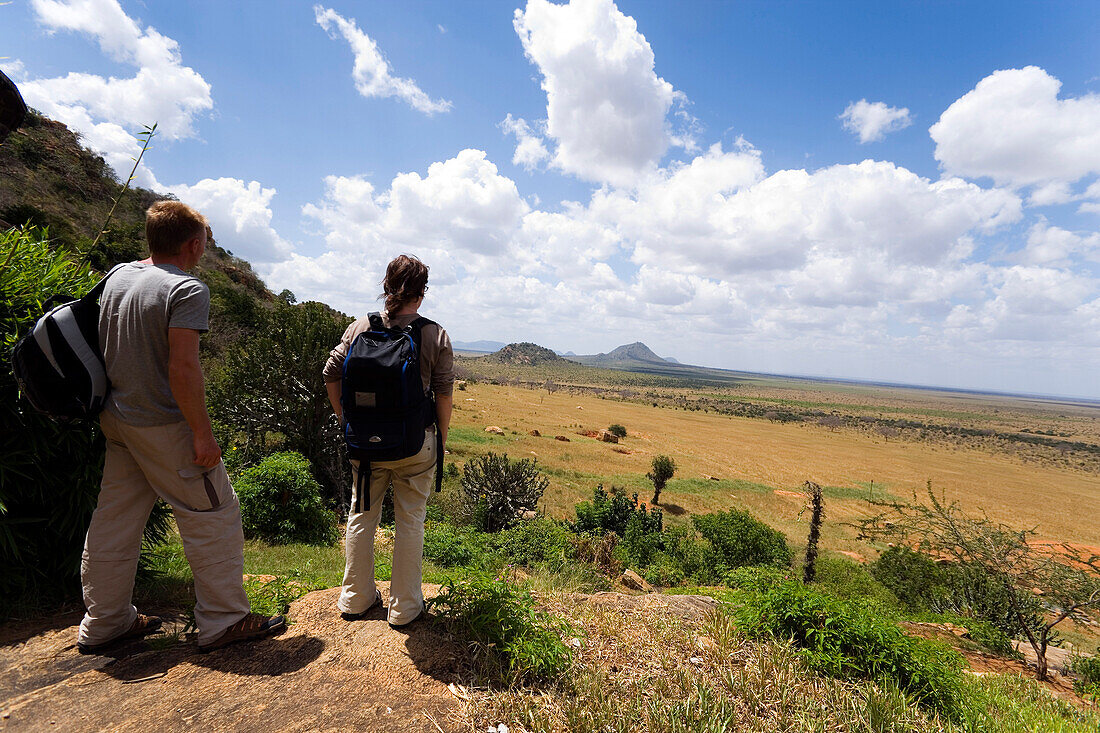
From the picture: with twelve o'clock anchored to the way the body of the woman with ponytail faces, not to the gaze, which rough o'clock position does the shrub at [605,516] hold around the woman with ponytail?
The shrub is roughly at 1 o'clock from the woman with ponytail.

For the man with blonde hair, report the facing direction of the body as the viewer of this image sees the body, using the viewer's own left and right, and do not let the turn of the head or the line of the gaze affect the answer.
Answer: facing away from the viewer and to the right of the viewer

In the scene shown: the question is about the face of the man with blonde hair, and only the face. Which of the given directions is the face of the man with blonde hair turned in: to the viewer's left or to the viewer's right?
to the viewer's right

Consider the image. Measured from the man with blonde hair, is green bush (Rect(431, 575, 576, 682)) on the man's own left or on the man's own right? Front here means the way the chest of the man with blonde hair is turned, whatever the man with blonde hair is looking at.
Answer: on the man's own right

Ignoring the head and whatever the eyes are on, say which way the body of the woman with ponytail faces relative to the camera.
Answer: away from the camera
